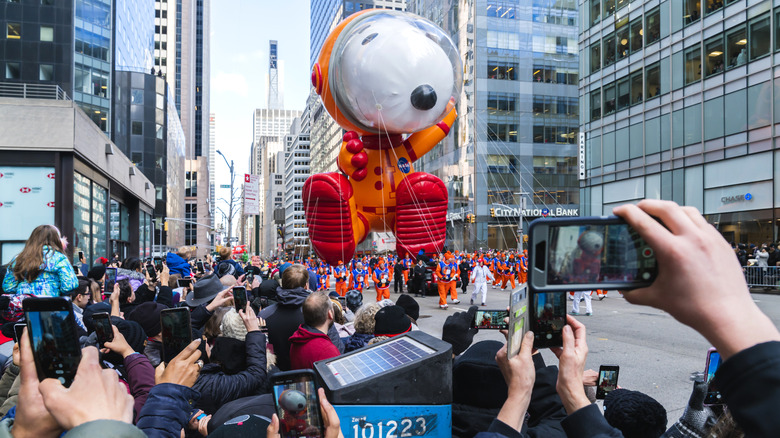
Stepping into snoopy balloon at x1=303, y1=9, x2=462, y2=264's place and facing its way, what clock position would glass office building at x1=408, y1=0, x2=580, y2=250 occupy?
The glass office building is roughly at 8 o'clock from the snoopy balloon.

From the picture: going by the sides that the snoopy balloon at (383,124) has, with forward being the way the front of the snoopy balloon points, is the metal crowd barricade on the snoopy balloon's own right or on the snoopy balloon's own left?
on the snoopy balloon's own left

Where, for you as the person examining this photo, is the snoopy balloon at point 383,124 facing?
facing the viewer and to the right of the viewer

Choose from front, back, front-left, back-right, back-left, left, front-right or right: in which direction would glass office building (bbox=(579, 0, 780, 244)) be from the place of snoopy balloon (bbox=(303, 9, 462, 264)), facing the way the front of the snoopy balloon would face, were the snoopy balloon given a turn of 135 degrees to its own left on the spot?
front-right
